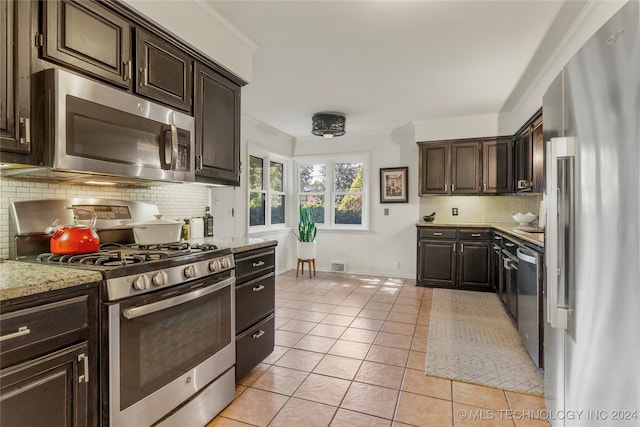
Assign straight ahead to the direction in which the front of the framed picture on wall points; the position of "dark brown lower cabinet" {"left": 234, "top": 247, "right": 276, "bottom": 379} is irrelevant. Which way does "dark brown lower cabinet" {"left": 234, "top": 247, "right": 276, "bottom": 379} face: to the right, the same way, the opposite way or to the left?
to the left

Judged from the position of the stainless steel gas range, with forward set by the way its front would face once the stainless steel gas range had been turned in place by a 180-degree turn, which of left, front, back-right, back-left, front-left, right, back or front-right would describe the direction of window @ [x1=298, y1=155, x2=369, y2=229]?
right

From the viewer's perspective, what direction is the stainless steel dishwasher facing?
to the viewer's left

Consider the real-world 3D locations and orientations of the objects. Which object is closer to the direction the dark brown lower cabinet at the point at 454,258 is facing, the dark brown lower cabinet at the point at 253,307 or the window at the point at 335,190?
the dark brown lower cabinet

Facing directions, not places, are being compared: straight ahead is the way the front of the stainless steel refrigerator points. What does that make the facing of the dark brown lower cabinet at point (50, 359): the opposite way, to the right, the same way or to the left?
the opposite way

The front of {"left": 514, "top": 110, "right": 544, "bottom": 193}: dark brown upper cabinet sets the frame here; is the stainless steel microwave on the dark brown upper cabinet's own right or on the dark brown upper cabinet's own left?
on the dark brown upper cabinet's own left

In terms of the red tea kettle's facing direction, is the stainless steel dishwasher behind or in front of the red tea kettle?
behind

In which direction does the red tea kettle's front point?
to the viewer's left

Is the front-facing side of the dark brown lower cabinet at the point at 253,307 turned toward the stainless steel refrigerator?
yes

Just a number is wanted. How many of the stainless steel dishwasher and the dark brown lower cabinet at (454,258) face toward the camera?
1

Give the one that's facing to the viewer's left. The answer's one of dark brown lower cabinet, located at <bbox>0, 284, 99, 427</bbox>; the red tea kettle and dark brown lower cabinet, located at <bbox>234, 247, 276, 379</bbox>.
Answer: the red tea kettle

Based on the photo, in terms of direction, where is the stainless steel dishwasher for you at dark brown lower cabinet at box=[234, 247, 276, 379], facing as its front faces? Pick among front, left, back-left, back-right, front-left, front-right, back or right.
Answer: front-left

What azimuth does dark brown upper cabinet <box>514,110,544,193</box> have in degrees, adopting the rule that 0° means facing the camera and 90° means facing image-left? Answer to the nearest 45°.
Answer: approximately 90°

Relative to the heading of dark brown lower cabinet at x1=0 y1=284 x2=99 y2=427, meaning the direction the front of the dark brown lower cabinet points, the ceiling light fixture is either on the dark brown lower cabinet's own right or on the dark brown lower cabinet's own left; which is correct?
on the dark brown lower cabinet's own left

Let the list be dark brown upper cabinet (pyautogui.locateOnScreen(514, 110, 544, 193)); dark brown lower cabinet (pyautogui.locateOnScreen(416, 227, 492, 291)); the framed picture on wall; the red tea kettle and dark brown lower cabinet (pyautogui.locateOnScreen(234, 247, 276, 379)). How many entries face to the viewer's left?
2
